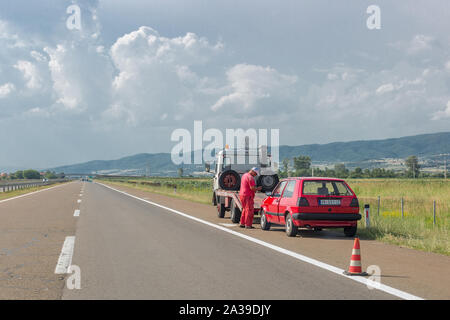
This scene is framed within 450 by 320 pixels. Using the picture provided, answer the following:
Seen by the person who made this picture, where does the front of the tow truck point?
facing away from the viewer

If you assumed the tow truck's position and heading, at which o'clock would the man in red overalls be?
The man in red overalls is roughly at 6 o'clock from the tow truck.

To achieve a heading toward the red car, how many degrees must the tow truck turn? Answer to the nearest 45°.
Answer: approximately 180°
